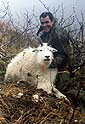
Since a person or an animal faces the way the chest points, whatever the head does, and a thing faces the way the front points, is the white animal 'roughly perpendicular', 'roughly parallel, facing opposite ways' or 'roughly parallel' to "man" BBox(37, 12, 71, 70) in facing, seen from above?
roughly perpendicular

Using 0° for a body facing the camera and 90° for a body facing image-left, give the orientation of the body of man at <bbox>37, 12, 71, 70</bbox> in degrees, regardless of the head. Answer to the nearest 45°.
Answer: approximately 45°
